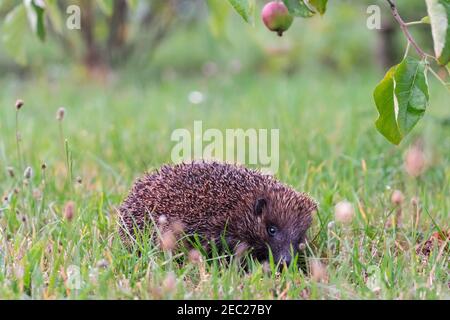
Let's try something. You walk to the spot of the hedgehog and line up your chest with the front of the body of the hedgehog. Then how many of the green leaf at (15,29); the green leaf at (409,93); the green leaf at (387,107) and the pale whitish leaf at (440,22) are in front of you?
3

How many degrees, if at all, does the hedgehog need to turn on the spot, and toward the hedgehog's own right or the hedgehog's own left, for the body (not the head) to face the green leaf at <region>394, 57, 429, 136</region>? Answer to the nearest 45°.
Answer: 0° — it already faces it

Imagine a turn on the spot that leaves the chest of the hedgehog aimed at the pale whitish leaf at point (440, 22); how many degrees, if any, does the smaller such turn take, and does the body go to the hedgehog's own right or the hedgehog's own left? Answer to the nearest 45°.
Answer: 0° — it already faces it

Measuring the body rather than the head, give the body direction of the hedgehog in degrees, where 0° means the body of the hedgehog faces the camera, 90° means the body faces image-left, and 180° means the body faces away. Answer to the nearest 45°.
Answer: approximately 315°

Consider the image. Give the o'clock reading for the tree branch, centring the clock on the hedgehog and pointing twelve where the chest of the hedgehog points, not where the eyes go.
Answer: The tree branch is roughly at 12 o'clock from the hedgehog.
